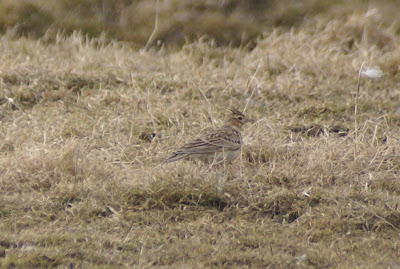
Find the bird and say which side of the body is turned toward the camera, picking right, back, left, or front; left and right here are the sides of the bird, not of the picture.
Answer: right
